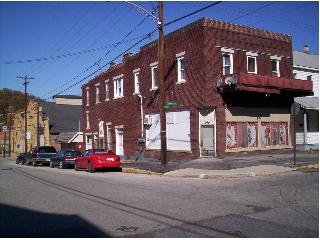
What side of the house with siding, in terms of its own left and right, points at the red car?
right

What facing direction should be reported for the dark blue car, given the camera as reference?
facing away from the viewer and to the left of the viewer

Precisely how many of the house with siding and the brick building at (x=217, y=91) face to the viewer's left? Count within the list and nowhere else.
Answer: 0

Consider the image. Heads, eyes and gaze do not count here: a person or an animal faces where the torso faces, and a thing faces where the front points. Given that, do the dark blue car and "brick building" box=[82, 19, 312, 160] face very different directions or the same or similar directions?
very different directions

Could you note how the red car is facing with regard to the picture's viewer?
facing away from the viewer and to the left of the viewer

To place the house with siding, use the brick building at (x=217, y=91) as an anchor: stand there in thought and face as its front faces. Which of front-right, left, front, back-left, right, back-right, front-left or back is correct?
left

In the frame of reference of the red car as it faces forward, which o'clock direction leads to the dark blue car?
The dark blue car is roughly at 1 o'clock from the red car.

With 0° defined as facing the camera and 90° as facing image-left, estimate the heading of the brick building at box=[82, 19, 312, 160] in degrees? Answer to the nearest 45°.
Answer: approximately 315°

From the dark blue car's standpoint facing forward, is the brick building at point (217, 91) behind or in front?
behind

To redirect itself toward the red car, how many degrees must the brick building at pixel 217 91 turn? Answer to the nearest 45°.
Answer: approximately 90° to its right
